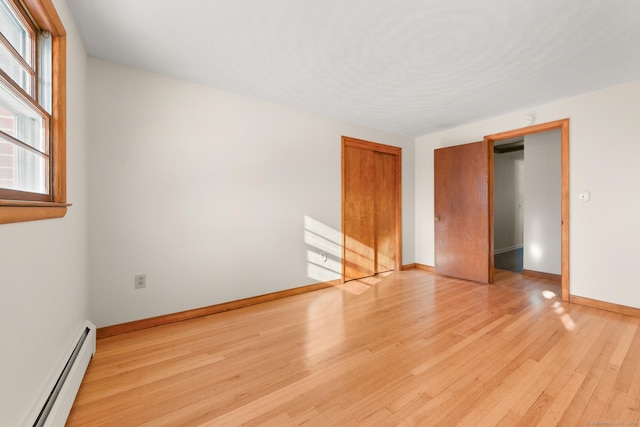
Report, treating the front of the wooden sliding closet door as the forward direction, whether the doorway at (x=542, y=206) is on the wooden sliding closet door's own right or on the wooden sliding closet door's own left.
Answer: on the wooden sliding closet door's own left

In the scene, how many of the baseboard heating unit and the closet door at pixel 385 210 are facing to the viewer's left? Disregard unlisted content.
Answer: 0

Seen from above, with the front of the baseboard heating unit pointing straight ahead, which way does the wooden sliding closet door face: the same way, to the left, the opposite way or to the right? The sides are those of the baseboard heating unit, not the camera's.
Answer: to the right

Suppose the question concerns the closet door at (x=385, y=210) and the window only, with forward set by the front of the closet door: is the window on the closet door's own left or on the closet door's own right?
on the closet door's own right

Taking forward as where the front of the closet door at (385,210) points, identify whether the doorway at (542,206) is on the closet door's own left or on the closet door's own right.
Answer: on the closet door's own left

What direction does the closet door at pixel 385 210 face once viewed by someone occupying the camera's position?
facing the viewer and to the right of the viewer

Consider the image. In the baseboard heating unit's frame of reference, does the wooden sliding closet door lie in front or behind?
in front

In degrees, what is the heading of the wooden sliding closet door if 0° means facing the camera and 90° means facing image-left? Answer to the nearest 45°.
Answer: approximately 315°

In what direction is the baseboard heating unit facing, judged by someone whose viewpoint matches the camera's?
facing to the right of the viewer

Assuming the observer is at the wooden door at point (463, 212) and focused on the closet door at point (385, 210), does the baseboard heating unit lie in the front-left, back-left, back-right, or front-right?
front-left

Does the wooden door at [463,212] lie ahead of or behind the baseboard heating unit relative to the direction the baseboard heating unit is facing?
ahead

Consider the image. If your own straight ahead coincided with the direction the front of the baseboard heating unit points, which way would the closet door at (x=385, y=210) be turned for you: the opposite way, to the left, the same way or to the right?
to the right

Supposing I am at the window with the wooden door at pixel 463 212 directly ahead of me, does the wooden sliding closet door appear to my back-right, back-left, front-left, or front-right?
front-left
